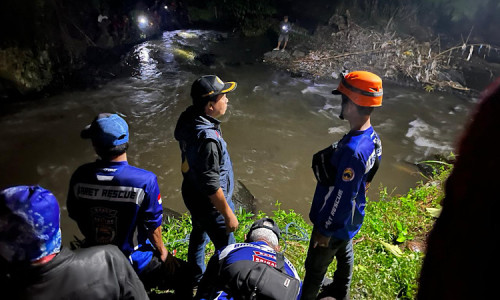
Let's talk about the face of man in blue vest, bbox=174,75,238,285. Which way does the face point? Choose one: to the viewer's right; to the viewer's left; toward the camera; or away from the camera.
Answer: to the viewer's right

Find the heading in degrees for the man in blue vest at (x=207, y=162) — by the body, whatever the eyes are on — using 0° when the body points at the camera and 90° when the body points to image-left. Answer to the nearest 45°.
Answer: approximately 270°

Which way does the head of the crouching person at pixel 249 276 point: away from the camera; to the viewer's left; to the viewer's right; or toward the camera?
away from the camera

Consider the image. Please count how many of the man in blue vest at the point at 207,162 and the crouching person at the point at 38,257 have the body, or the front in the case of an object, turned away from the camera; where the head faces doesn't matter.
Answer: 1

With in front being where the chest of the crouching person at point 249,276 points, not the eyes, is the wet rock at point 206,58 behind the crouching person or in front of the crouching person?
in front

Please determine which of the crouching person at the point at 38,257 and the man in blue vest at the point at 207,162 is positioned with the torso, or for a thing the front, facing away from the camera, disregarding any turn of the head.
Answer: the crouching person

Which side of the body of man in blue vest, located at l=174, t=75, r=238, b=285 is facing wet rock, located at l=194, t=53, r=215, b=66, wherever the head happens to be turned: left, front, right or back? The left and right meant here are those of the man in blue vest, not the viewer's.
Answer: left

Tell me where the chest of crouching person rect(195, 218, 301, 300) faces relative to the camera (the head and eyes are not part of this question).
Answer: away from the camera

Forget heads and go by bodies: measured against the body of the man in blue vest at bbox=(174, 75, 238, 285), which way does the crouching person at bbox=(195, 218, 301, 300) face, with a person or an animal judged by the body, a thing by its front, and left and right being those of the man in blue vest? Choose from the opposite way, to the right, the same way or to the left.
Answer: to the left

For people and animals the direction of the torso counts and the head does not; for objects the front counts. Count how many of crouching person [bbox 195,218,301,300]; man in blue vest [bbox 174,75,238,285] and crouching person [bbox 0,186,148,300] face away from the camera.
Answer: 2

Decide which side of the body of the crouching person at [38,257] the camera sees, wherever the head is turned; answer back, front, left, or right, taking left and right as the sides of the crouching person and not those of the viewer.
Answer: back

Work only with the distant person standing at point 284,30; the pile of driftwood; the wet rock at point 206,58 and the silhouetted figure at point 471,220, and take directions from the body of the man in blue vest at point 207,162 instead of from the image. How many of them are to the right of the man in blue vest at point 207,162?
1

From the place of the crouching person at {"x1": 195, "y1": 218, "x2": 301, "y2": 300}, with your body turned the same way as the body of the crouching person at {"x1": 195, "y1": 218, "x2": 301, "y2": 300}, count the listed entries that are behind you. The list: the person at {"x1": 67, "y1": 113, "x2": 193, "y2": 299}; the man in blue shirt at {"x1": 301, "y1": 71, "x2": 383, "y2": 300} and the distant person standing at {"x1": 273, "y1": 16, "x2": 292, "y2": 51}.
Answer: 0
